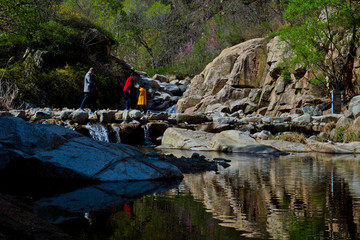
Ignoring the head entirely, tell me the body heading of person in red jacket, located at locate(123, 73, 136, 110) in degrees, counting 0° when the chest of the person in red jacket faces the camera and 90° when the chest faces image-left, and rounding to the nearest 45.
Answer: approximately 270°

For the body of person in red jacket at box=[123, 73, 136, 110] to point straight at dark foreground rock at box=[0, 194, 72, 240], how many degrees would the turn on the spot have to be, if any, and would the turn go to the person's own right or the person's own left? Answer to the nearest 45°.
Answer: approximately 90° to the person's own right

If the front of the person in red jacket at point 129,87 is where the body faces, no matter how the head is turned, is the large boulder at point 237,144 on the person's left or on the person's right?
on the person's right

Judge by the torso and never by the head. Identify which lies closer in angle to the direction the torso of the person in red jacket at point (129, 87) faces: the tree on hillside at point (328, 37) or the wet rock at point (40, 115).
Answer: the tree on hillside

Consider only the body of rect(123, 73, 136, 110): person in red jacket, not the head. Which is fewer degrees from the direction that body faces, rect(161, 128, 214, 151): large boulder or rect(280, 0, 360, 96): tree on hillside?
the tree on hillside

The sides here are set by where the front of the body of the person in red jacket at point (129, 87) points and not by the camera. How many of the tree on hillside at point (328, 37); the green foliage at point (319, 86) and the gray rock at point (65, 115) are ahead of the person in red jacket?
2

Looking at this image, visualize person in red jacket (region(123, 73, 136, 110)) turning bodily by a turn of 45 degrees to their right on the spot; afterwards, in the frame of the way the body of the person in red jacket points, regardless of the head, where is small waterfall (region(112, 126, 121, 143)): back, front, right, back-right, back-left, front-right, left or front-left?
front-right

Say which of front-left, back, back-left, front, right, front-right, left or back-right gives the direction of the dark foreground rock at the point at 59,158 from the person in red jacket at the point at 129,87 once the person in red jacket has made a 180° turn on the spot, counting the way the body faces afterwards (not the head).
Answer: left

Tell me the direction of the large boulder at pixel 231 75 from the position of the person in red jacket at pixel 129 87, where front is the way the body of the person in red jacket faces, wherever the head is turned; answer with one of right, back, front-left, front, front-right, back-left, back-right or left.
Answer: front-left

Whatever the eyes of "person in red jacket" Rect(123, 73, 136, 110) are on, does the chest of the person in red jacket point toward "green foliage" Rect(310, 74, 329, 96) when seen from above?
yes

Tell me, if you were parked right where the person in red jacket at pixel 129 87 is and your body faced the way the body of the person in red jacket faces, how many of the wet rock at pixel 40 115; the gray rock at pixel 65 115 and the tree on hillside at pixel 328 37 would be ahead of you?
1

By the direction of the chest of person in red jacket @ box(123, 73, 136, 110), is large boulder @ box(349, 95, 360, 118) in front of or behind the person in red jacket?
in front
